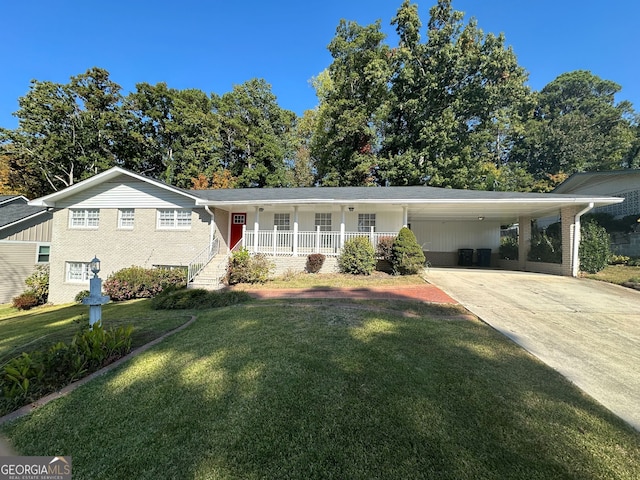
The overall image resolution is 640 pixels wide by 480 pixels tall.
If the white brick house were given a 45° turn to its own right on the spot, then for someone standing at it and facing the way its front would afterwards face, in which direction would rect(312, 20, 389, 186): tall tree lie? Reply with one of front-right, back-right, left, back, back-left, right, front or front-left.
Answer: back

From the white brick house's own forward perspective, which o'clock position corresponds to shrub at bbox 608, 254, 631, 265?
The shrub is roughly at 9 o'clock from the white brick house.

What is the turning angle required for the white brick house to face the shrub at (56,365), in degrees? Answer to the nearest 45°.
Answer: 0° — it already faces it

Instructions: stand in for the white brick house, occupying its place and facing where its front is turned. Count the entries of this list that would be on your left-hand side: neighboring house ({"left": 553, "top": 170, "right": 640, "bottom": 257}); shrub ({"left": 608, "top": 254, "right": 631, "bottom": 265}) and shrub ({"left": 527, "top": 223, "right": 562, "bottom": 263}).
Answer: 3

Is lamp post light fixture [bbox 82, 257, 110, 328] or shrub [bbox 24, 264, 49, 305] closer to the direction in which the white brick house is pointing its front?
the lamp post light fixture

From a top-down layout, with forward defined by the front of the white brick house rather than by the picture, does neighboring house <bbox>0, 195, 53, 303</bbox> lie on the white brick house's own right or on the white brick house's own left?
on the white brick house's own right

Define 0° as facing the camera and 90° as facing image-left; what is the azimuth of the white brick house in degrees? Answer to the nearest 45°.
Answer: approximately 0°

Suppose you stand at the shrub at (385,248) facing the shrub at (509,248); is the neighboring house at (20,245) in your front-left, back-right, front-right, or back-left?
back-left

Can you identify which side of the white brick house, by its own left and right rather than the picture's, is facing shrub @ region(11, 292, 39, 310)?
right

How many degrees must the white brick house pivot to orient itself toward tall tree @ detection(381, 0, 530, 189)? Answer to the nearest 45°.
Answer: approximately 135° to its left

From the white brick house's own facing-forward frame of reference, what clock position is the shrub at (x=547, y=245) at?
The shrub is roughly at 9 o'clock from the white brick house.
